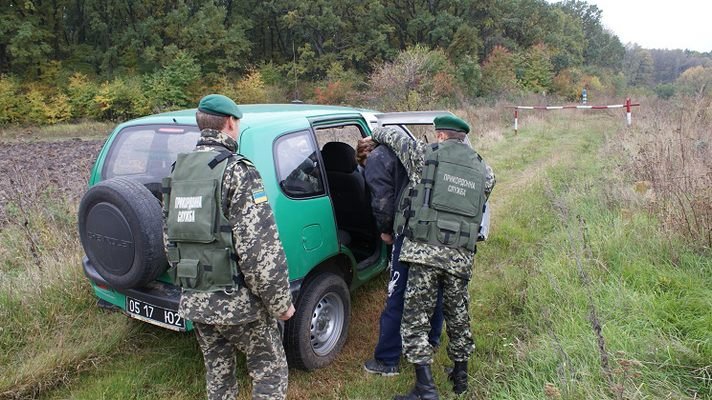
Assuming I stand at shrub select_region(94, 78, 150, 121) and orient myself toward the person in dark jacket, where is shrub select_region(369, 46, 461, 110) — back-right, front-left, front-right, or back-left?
front-left

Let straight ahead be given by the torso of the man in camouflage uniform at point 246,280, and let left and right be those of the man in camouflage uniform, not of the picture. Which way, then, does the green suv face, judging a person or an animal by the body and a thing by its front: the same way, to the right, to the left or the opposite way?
the same way

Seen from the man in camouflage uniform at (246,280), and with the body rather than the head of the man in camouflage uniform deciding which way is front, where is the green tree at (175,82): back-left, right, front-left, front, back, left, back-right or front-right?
front-left

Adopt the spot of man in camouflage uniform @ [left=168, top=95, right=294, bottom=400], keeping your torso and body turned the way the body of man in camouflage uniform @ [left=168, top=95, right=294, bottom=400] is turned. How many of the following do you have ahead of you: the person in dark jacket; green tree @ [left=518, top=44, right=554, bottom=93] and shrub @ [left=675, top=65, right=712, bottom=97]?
3

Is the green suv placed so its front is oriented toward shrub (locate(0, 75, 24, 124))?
no

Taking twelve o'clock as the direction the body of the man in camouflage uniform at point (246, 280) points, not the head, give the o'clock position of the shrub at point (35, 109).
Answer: The shrub is roughly at 10 o'clock from the man in camouflage uniform.

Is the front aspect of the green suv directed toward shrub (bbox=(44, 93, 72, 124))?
no

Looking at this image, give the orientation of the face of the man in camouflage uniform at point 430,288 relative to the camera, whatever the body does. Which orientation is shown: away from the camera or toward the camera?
away from the camera

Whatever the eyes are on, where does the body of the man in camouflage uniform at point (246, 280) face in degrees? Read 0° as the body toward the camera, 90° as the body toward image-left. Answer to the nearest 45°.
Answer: approximately 225°

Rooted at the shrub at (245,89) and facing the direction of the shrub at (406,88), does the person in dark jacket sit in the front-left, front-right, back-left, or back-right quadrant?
front-right

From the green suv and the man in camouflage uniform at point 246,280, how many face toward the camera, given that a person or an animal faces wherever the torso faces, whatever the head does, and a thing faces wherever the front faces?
0

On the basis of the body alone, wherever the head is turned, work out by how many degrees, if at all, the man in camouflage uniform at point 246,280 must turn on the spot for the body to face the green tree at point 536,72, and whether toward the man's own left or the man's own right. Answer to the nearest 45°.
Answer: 0° — they already face it

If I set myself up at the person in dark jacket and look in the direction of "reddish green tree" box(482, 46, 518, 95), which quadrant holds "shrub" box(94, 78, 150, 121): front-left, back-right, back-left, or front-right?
front-left

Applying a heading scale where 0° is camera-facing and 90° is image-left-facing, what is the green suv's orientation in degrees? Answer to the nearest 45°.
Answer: approximately 225°

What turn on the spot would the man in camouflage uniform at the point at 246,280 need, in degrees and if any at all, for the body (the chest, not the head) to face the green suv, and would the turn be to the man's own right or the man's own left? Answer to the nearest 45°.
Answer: approximately 45° to the man's own left

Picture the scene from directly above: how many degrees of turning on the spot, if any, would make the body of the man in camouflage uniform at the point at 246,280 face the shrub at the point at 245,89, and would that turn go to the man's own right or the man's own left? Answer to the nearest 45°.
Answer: approximately 45° to the man's own left

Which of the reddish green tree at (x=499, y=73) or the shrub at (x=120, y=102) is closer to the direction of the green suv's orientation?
the reddish green tree

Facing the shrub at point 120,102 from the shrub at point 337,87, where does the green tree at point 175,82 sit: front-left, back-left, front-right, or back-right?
front-right
